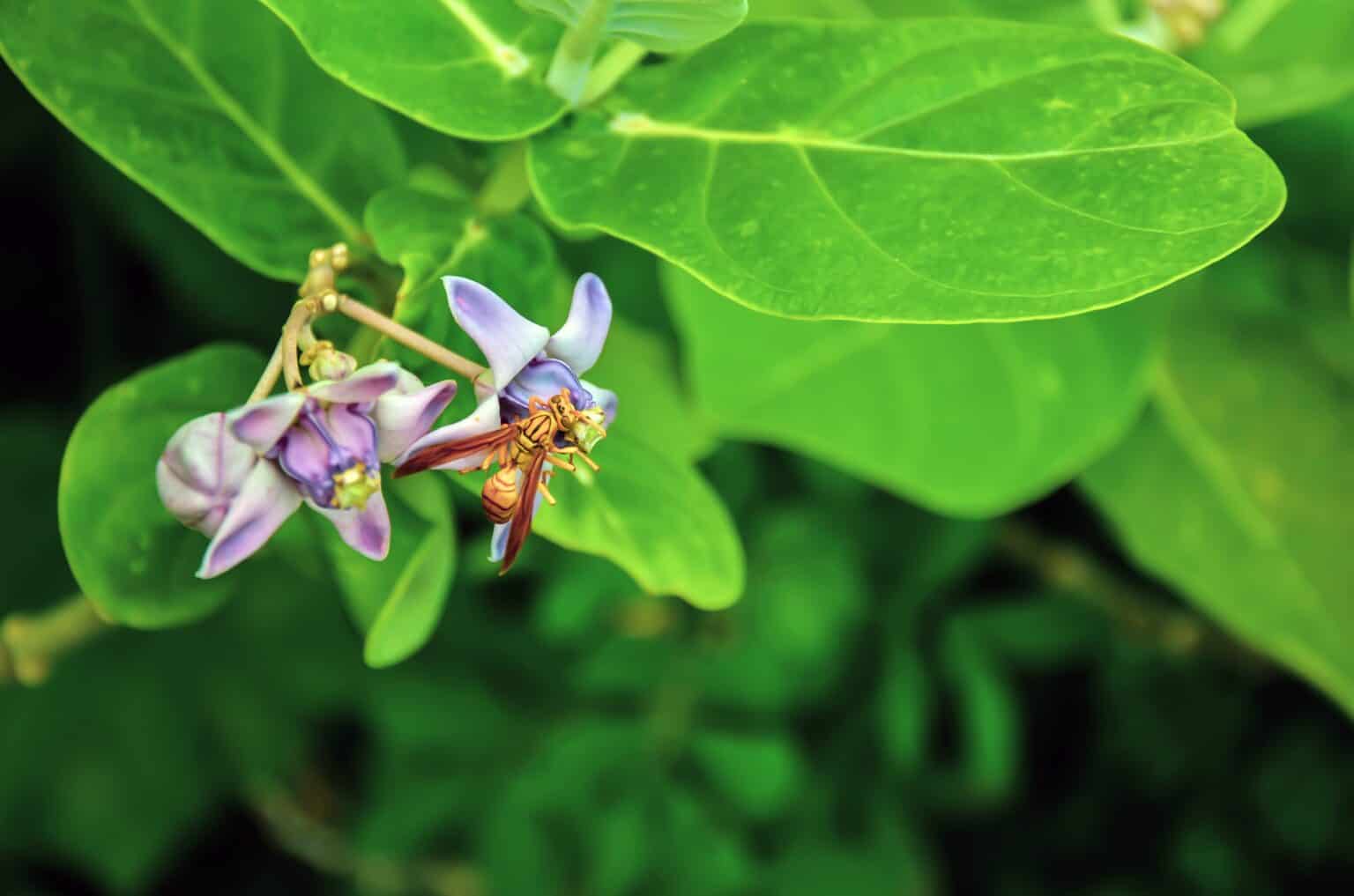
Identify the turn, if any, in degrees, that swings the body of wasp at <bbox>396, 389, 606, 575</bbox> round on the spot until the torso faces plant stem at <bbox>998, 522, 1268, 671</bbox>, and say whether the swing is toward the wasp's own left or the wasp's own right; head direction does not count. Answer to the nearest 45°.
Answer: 0° — it already faces it

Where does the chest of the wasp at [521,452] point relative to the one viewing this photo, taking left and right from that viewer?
facing away from the viewer and to the right of the viewer
